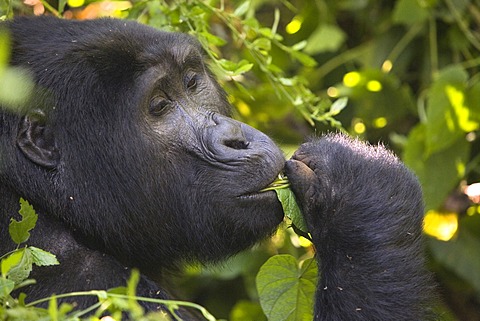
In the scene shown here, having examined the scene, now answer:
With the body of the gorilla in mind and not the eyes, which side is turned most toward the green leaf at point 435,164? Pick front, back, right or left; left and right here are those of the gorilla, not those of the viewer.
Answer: left

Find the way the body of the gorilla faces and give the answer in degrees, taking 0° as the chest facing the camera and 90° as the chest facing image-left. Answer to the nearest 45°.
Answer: approximately 315°

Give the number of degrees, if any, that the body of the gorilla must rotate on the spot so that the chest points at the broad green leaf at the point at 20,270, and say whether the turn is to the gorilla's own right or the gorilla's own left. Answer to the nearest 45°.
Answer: approximately 90° to the gorilla's own right

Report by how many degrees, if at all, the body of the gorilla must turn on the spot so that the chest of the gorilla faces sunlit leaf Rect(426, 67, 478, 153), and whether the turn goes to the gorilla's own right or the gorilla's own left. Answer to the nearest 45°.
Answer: approximately 90° to the gorilla's own left
